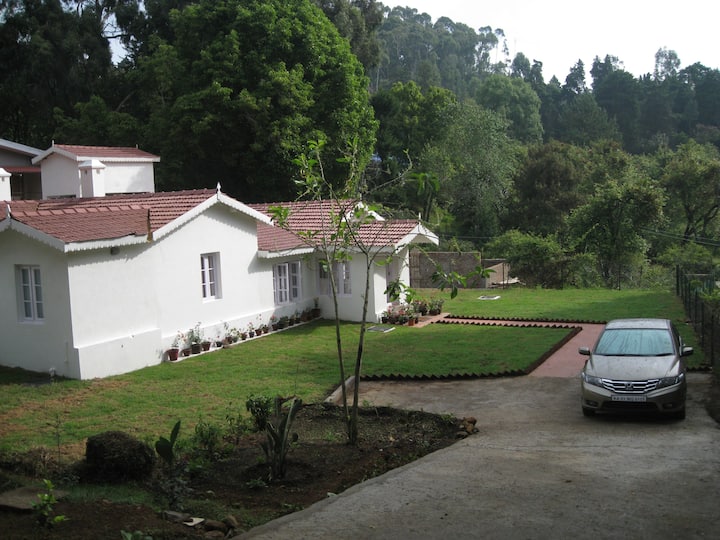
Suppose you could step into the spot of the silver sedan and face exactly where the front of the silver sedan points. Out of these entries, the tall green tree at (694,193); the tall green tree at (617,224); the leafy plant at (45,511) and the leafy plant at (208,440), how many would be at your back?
2

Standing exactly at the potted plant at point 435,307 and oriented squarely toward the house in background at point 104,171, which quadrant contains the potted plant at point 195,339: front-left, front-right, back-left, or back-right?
front-left

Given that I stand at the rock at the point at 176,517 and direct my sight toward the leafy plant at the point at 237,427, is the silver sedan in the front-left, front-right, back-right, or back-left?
front-right

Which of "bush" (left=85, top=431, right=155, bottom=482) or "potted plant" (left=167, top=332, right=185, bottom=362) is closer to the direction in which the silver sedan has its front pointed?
the bush

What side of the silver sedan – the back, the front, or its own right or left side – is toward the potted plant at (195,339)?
right

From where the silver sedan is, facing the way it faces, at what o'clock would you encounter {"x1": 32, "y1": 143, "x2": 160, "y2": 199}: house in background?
The house in background is roughly at 4 o'clock from the silver sedan.

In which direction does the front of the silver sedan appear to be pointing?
toward the camera

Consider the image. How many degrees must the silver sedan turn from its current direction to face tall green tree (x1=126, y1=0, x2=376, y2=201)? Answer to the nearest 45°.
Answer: approximately 135° to its right

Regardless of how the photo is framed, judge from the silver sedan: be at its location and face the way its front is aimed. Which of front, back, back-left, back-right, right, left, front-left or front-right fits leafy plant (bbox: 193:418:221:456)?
front-right

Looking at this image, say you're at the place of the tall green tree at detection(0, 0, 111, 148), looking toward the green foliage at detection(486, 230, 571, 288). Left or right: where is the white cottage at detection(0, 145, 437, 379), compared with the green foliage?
right

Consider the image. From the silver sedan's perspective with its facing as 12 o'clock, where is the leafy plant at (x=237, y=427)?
The leafy plant is roughly at 2 o'clock from the silver sedan.

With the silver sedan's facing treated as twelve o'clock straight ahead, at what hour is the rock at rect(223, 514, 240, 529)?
The rock is roughly at 1 o'clock from the silver sedan.

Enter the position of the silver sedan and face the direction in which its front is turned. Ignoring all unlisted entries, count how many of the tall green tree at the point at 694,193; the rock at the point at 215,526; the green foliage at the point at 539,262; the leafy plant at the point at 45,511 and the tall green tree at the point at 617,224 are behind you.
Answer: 3

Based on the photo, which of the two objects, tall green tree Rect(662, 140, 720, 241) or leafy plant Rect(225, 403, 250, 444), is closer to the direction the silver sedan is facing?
the leafy plant

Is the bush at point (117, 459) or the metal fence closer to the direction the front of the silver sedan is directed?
the bush

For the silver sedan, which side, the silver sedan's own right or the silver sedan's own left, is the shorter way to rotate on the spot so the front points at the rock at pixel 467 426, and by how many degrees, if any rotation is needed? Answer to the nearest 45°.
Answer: approximately 45° to the silver sedan's own right

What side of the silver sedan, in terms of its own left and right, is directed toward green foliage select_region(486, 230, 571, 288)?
back

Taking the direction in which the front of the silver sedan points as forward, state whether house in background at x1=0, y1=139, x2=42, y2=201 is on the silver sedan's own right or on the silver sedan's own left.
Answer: on the silver sedan's own right

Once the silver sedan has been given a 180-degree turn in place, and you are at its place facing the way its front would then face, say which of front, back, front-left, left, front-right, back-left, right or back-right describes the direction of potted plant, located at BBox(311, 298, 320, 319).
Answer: front-left
